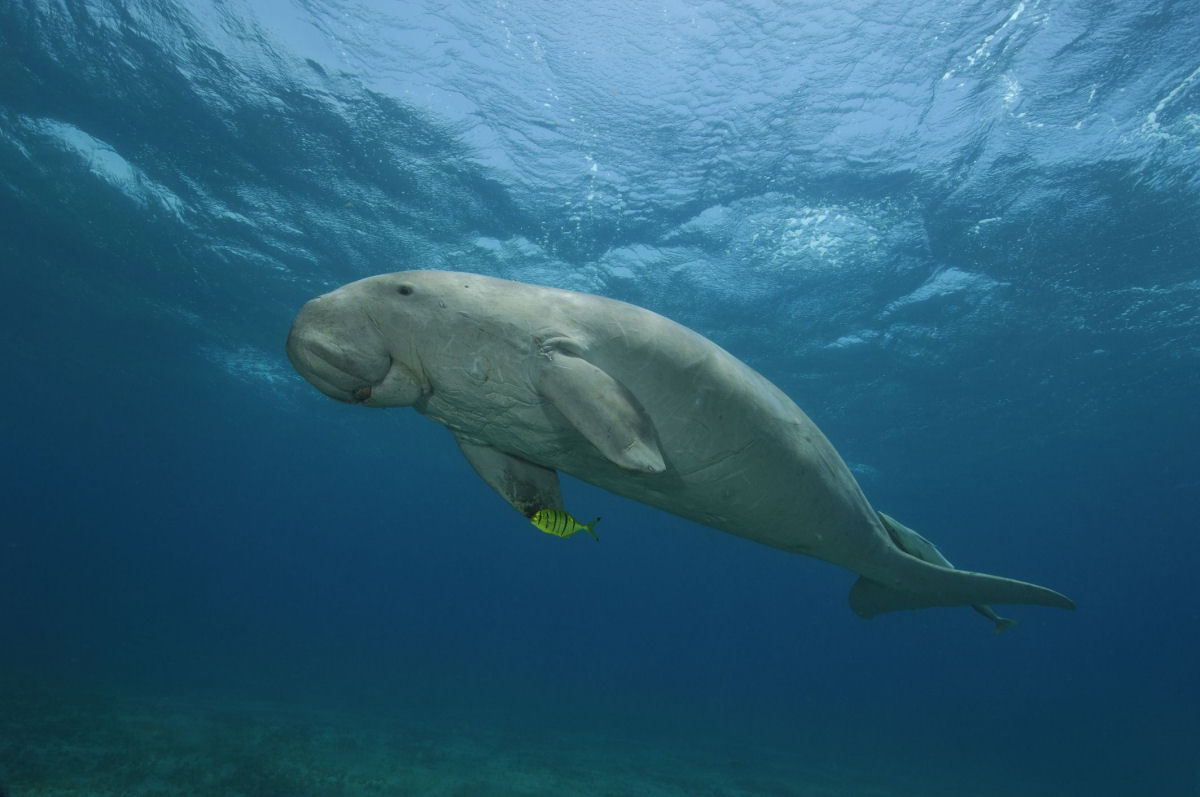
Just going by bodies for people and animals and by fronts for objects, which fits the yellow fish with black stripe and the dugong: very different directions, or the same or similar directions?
same or similar directions

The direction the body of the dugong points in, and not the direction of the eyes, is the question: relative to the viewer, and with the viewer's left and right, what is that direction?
facing to the left of the viewer

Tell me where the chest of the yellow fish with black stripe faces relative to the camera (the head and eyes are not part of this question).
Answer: to the viewer's left
